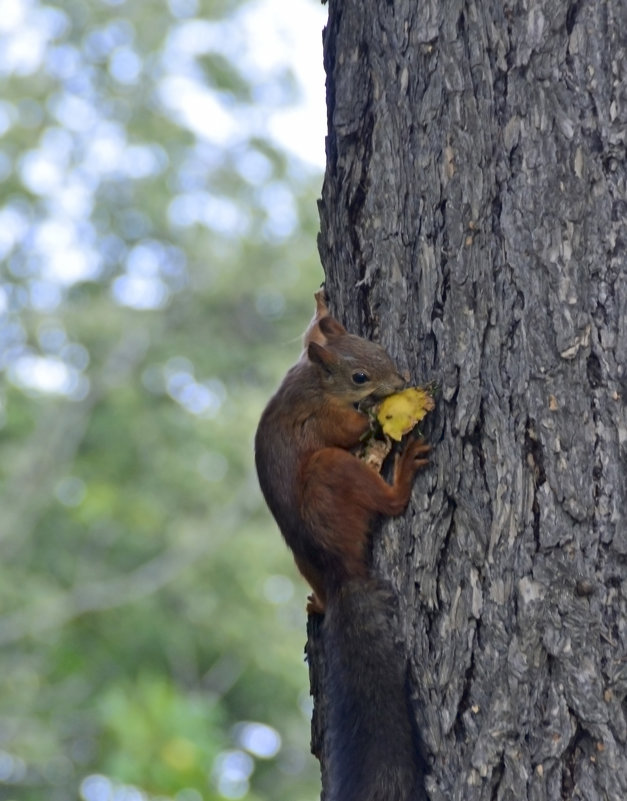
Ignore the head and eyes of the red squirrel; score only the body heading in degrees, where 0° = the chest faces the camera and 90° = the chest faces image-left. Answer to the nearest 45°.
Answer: approximately 270°
